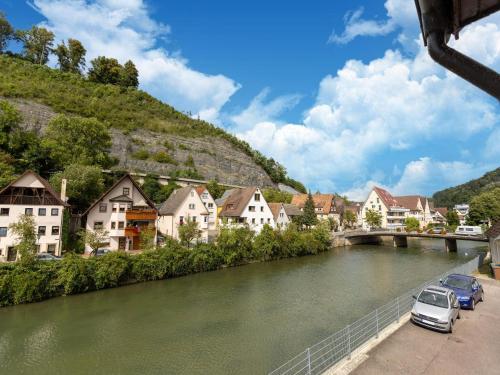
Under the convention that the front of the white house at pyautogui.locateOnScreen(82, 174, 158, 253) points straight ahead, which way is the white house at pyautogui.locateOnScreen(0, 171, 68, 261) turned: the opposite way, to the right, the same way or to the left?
the same way

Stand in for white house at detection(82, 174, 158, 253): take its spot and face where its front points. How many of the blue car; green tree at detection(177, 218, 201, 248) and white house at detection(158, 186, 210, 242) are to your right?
0

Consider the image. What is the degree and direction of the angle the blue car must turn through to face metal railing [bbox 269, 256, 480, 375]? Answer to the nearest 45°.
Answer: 0° — it already faces it

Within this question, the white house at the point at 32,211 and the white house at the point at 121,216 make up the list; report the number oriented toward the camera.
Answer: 2

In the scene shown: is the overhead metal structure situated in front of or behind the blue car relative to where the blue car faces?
in front

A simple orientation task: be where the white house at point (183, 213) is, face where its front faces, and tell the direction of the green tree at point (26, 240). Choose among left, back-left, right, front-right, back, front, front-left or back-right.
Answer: right

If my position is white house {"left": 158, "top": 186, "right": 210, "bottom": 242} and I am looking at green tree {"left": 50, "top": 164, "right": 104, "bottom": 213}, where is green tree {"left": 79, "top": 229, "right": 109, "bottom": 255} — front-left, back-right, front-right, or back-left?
front-left

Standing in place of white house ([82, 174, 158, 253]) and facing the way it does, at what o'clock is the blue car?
The blue car is roughly at 11 o'clock from the white house.

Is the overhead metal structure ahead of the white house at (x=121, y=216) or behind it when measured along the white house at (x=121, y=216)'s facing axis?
ahead

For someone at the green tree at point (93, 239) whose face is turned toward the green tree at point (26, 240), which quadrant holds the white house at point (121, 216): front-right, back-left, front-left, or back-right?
back-right

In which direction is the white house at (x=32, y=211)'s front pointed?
toward the camera

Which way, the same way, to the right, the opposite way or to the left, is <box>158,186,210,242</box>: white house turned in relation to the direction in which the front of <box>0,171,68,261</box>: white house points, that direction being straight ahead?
the same way

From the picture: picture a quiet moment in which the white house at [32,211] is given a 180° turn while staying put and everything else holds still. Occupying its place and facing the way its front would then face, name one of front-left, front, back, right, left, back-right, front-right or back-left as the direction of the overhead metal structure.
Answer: back

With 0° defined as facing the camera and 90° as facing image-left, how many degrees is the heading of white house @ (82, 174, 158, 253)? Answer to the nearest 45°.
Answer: approximately 0°
